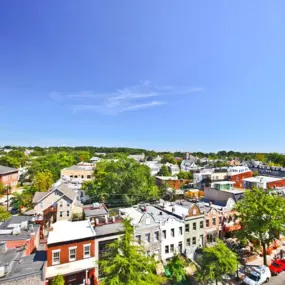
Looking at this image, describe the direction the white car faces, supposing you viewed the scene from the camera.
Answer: facing the viewer and to the left of the viewer

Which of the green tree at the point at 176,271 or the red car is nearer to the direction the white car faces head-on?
the green tree

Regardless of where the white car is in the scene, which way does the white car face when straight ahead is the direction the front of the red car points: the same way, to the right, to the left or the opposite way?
the same way

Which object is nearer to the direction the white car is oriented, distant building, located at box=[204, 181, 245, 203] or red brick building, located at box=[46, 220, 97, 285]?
the red brick building

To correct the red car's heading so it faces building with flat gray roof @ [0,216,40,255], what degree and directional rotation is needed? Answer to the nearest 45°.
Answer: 0° — it already faces it

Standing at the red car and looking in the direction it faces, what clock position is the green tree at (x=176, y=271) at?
The green tree is roughly at 12 o'clock from the red car.

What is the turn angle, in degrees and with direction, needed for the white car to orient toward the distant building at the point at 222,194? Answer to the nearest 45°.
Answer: approximately 135° to its right

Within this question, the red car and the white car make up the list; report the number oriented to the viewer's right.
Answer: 0
